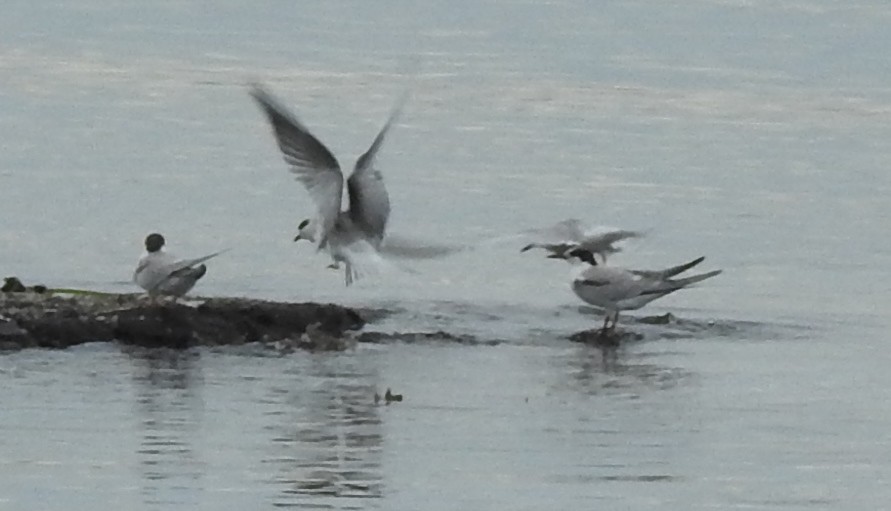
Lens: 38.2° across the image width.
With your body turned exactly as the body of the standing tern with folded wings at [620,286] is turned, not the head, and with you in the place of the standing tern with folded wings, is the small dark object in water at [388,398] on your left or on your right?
on your left

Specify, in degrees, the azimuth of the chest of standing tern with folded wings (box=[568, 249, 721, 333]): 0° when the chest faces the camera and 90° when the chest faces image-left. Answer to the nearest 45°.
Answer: approximately 90°

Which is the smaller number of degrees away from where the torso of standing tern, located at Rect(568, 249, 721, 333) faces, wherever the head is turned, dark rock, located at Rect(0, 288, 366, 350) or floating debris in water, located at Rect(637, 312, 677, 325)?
the dark rock

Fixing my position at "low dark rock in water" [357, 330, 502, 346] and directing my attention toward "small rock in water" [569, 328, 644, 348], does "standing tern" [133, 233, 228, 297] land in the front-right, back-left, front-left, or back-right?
back-left

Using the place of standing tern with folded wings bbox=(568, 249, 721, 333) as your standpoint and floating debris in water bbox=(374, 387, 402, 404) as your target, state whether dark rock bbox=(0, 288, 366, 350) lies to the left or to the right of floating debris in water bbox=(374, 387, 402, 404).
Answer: right

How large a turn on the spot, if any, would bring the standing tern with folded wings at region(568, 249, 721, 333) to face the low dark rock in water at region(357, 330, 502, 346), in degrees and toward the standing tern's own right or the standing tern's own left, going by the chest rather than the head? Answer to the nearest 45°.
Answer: approximately 45° to the standing tern's own left
